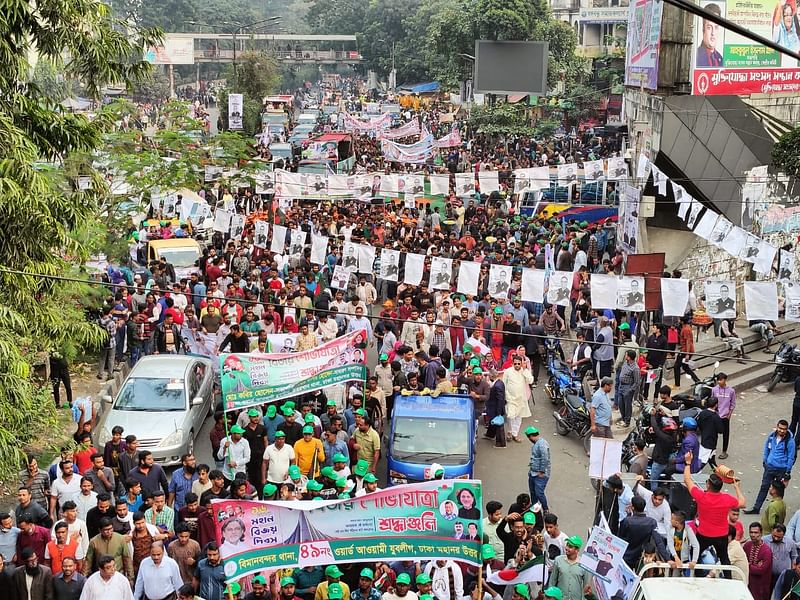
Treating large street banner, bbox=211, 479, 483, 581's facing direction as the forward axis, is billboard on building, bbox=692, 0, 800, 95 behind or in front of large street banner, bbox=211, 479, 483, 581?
behind

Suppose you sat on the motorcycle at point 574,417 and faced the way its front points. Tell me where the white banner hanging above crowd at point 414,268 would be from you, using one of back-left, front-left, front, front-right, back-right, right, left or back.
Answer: back

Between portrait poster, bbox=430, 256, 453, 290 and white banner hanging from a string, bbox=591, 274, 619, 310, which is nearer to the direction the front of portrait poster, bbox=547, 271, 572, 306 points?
the white banner hanging from a string

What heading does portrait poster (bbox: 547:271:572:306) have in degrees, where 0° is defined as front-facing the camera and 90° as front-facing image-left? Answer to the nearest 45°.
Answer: approximately 0°

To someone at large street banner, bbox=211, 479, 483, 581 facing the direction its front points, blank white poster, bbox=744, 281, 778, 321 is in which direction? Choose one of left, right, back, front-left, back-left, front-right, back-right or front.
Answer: back-left

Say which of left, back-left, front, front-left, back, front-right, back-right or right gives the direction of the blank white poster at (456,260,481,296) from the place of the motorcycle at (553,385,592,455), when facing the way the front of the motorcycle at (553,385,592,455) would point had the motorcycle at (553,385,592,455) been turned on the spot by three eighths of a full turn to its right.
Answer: front-right
